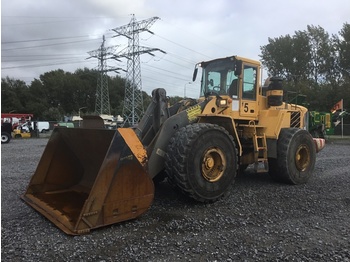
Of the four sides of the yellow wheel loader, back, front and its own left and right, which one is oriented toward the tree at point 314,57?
back

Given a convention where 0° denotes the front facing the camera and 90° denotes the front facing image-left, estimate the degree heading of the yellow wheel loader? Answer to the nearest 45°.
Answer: approximately 45°

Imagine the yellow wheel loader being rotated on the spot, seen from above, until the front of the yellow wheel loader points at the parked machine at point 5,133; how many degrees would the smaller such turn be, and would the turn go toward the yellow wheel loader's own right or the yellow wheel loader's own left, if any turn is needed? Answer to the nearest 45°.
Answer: approximately 90° to the yellow wheel loader's own right
